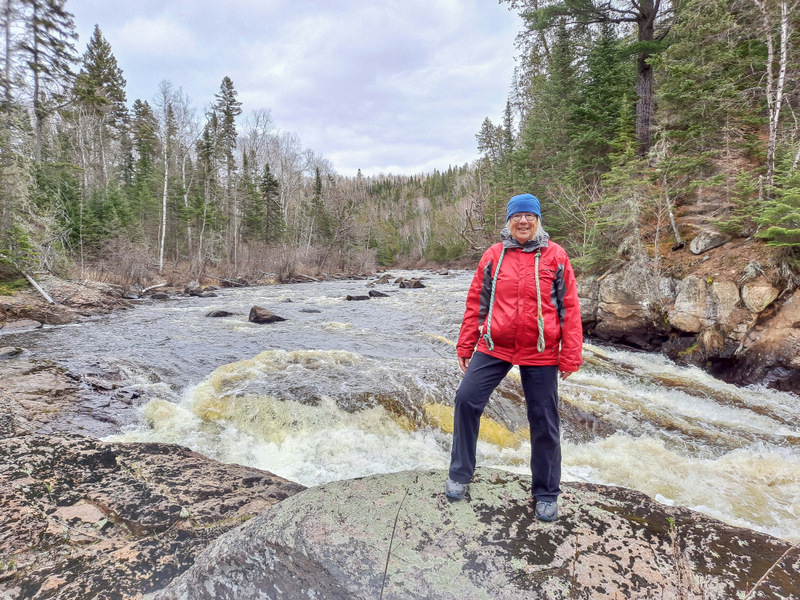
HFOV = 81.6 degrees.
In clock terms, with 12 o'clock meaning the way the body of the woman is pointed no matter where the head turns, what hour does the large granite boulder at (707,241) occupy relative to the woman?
The large granite boulder is roughly at 7 o'clock from the woman.

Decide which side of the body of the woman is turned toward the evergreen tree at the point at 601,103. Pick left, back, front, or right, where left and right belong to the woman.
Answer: back

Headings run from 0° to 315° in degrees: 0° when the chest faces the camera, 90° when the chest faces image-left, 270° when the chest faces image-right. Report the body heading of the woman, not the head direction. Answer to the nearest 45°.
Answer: approximately 0°

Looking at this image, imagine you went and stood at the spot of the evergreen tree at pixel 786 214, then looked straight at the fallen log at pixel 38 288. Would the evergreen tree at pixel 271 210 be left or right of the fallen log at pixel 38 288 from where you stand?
right

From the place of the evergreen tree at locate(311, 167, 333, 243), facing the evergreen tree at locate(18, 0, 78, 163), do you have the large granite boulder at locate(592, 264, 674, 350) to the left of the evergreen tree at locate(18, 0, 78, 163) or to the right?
left

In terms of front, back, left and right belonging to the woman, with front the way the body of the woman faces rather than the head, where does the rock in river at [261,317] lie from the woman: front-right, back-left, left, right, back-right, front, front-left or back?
back-right

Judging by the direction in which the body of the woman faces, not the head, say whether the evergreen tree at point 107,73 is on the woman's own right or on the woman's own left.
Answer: on the woman's own right

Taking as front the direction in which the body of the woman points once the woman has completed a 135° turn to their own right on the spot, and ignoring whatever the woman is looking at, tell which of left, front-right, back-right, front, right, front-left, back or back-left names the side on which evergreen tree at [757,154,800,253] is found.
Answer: right

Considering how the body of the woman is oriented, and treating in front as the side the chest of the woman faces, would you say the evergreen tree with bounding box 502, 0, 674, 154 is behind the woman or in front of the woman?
behind

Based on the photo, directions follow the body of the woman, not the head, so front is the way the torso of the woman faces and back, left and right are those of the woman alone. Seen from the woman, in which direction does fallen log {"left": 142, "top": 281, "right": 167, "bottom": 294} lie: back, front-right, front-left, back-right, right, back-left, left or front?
back-right
